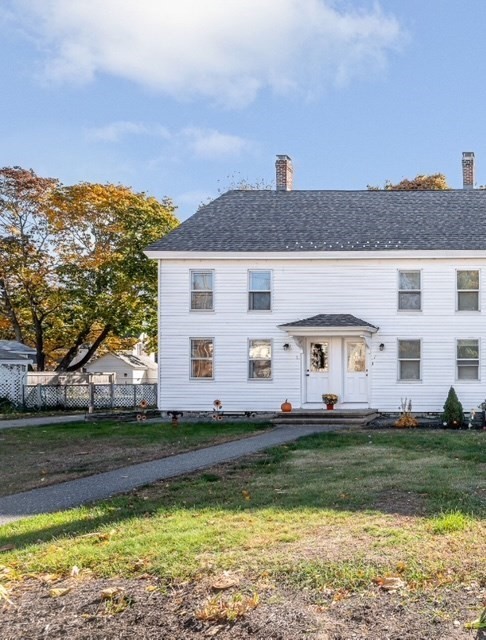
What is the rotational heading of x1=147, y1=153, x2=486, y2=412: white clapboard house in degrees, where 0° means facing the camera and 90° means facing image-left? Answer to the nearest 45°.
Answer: approximately 0°

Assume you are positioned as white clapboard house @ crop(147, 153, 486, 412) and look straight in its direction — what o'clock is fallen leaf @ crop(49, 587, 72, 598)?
The fallen leaf is roughly at 12 o'clock from the white clapboard house.

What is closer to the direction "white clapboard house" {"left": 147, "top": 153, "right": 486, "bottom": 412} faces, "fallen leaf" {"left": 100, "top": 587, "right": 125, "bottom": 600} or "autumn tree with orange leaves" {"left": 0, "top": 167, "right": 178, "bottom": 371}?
the fallen leaf

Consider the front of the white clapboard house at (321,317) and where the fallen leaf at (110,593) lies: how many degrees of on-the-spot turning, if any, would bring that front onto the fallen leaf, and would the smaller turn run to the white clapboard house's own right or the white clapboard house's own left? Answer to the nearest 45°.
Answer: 0° — it already faces it

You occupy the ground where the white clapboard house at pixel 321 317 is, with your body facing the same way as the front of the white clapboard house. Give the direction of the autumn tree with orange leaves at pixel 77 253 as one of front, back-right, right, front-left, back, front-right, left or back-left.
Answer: back-right

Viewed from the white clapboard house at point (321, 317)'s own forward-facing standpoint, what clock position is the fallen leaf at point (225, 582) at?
The fallen leaf is roughly at 12 o'clock from the white clapboard house.
